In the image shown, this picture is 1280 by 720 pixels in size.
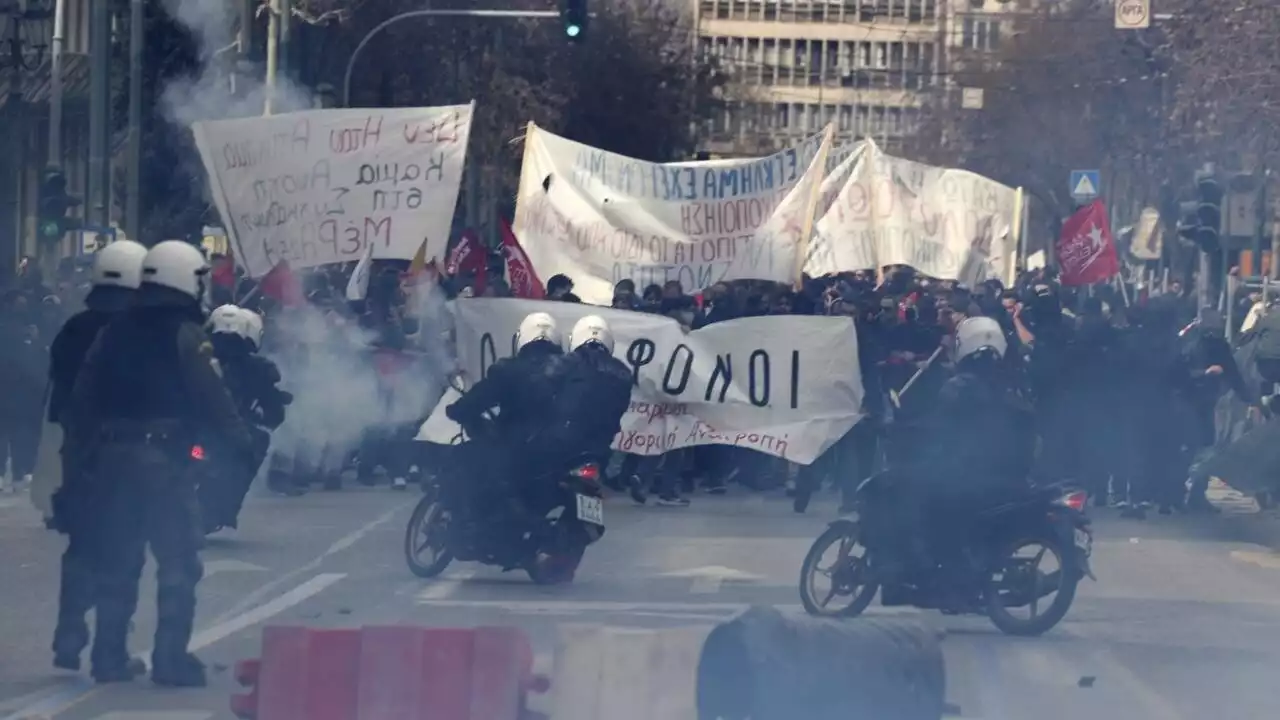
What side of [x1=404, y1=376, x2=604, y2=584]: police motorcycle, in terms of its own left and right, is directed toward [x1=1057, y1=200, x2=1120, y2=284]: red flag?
right

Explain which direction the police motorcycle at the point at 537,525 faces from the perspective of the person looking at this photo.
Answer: facing away from the viewer and to the left of the viewer

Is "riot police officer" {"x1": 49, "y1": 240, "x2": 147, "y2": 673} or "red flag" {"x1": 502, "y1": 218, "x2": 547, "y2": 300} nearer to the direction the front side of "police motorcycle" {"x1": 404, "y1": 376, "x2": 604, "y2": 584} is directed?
the red flag

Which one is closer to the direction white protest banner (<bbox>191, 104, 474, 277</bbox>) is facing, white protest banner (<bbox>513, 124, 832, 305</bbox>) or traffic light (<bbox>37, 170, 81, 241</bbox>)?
the traffic light

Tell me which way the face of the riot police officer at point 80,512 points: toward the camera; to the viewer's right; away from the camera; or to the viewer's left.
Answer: away from the camera
